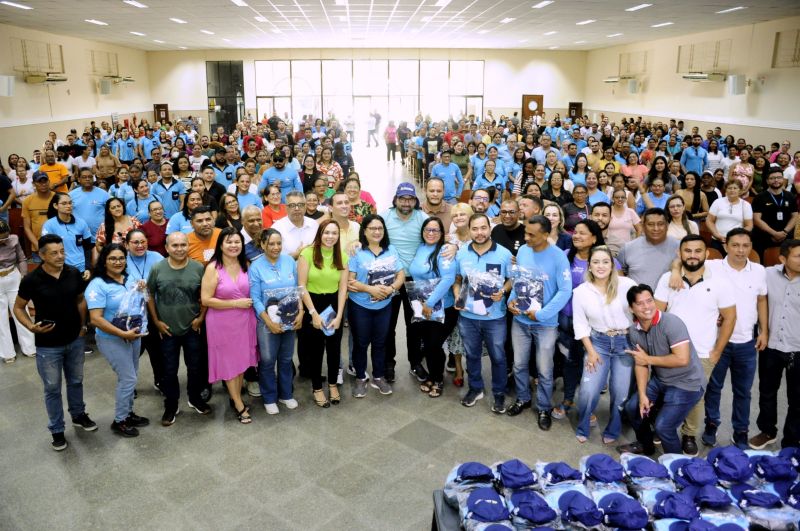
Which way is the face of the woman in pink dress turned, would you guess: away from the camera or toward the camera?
toward the camera

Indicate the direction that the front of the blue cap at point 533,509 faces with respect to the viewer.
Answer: facing the viewer and to the right of the viewer

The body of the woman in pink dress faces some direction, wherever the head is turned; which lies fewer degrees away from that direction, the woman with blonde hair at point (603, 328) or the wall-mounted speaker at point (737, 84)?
the woman with blonde hair

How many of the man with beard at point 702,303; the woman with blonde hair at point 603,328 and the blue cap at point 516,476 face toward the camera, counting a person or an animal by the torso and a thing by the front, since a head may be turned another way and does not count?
3

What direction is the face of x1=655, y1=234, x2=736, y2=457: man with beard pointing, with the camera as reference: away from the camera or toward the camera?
toward the camera

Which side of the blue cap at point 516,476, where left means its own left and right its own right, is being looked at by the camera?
front

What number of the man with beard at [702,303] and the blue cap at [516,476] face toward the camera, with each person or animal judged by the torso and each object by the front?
2

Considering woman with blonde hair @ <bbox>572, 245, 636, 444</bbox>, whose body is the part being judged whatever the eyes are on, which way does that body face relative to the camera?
toward the camera

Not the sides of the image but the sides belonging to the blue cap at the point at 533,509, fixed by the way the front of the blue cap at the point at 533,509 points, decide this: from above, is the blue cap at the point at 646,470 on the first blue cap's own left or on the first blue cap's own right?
on the first blue cap's own left

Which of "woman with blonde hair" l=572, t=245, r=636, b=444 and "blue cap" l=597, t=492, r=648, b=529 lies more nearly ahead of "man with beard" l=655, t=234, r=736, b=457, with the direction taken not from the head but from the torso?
the blue cap

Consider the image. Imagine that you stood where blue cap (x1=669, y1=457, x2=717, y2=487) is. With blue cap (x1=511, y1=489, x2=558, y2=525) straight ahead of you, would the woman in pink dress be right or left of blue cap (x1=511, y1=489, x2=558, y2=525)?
right

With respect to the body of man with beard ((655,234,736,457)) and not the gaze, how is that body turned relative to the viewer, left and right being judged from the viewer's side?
facing the viewer

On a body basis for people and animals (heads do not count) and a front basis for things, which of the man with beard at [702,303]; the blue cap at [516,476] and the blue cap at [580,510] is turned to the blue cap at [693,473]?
the man with beard

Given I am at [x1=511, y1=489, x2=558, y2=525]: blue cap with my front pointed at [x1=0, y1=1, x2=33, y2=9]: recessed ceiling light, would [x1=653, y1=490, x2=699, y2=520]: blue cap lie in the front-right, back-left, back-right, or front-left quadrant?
back-right

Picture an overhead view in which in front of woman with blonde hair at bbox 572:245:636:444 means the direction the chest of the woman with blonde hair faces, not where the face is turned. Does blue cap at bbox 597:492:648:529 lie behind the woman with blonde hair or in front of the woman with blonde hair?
in front

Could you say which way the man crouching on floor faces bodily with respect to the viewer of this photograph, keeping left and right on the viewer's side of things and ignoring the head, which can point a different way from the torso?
facing the viewer and to the left of the viewer
